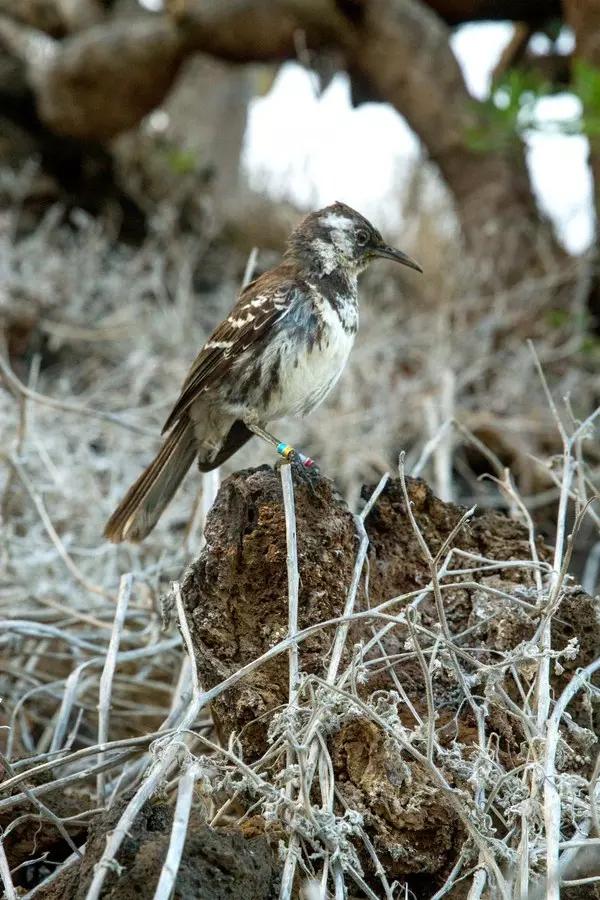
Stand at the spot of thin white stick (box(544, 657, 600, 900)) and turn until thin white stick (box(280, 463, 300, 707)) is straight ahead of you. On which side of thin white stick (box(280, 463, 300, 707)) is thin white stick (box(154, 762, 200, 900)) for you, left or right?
left

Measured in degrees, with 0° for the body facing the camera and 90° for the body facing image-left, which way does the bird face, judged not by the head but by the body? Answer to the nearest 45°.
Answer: approximately 270°
